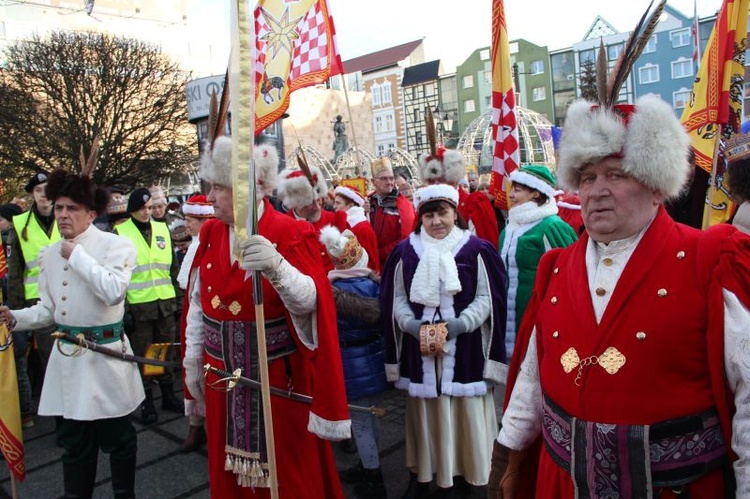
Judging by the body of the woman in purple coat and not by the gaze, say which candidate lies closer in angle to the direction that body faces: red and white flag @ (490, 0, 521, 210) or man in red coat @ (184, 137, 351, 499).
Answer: the man in red coat

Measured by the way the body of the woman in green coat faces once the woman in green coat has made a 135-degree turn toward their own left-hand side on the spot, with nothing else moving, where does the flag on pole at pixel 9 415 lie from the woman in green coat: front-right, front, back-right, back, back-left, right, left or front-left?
back-right

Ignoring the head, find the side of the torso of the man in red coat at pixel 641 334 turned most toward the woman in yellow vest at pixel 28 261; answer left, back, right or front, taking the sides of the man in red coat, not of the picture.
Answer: right

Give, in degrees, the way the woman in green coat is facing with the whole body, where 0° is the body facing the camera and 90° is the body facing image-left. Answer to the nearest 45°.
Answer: approximately 45°

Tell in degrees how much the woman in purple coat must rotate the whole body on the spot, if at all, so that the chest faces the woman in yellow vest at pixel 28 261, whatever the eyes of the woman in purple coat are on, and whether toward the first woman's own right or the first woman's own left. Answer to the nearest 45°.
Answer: approximately 135° to the first woman's own right

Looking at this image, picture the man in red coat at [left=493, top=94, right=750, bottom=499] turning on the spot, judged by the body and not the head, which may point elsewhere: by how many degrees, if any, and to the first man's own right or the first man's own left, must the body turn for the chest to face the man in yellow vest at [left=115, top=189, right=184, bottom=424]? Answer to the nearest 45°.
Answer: approximately 90° to the first man's own right

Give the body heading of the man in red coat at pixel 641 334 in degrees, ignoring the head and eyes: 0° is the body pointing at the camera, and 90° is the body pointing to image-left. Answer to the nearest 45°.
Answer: approximately 45°

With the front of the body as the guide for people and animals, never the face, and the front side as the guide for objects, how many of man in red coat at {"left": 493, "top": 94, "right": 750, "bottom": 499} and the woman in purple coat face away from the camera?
0

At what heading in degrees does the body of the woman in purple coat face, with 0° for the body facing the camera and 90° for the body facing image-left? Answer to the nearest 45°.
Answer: approximately 0°

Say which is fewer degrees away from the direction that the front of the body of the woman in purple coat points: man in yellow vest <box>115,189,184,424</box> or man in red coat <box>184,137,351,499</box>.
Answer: the man in red coat

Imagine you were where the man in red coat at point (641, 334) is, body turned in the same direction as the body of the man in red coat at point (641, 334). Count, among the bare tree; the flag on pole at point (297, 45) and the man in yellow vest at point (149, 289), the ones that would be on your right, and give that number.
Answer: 3
